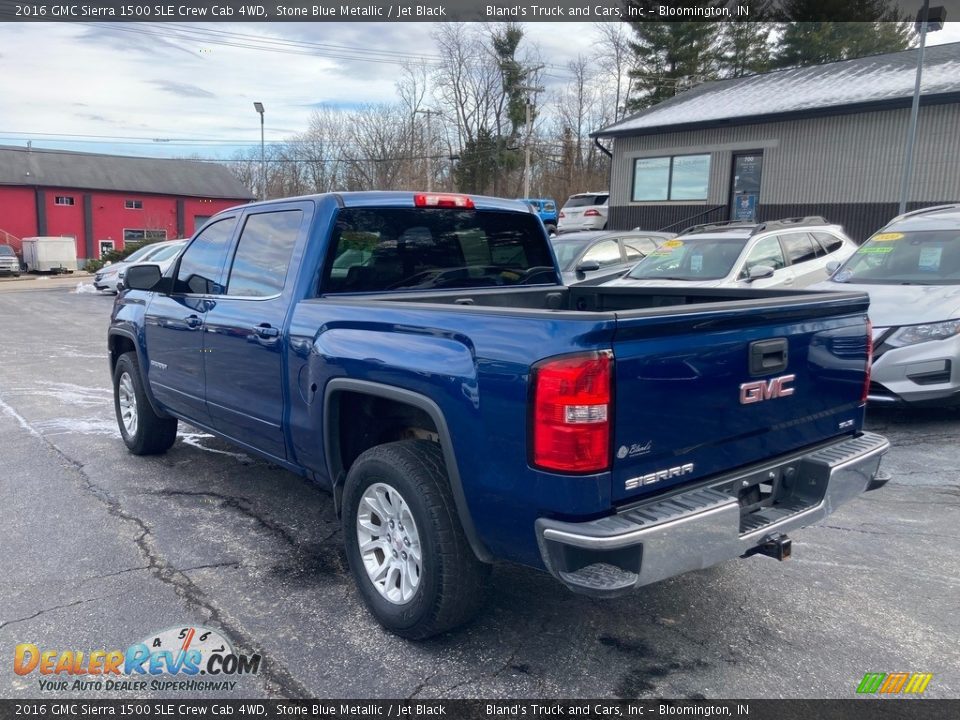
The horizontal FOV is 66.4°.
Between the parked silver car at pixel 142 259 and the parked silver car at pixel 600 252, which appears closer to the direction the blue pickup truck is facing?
the parked silver car at pixel 142 259

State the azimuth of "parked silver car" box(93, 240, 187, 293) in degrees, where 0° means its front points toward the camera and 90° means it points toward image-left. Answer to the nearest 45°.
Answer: approximately 45°

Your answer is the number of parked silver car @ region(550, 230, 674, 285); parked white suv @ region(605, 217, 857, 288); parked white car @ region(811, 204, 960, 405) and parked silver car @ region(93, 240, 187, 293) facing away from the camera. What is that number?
0

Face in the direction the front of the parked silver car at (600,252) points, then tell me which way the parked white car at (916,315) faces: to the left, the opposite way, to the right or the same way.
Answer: the same way

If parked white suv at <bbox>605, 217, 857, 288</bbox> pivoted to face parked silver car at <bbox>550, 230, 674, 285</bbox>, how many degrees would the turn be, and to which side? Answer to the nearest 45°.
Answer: approximately 90° to its right

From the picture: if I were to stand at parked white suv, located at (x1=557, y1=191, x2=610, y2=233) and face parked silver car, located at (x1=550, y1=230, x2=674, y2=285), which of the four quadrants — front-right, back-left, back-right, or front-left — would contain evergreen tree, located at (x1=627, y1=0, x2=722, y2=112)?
back-left

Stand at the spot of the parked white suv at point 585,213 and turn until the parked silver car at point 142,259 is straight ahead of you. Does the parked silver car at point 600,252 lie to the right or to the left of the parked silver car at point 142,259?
left

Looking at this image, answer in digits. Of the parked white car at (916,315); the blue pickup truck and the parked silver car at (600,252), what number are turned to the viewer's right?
0

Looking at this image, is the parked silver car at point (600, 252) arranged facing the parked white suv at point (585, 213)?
no

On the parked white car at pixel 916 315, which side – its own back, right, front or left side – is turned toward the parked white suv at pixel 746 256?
right

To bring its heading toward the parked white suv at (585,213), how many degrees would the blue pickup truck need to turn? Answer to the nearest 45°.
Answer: approximately 45° to its right

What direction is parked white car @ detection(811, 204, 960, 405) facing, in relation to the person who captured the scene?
facing the viewer and to the left of the viewer

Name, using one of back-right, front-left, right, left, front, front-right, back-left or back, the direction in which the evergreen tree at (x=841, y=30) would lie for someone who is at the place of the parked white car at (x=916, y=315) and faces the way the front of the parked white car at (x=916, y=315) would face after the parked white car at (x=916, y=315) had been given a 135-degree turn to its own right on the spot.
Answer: front

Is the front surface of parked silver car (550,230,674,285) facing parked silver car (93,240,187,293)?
no

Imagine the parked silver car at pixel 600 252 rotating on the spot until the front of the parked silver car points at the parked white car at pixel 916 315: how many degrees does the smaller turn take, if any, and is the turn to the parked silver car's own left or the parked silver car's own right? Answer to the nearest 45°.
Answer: approximately 90° to the parked silver car's own left

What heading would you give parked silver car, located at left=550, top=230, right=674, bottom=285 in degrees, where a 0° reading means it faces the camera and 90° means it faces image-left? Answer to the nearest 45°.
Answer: approximately 45°

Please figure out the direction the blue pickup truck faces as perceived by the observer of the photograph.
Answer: facing away from the viewer and to the left of the viewer

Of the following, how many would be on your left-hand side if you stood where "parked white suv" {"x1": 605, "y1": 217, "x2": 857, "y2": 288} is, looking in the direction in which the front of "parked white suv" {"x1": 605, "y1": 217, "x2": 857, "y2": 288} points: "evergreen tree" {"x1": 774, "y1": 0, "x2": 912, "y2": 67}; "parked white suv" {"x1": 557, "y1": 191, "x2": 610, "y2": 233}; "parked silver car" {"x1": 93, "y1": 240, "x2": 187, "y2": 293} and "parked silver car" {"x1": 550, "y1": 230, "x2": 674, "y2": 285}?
0

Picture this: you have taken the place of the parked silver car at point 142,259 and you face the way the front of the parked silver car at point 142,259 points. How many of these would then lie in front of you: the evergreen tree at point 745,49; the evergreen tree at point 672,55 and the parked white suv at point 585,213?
0

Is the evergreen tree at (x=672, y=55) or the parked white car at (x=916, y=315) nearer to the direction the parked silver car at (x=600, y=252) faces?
the parked white car
